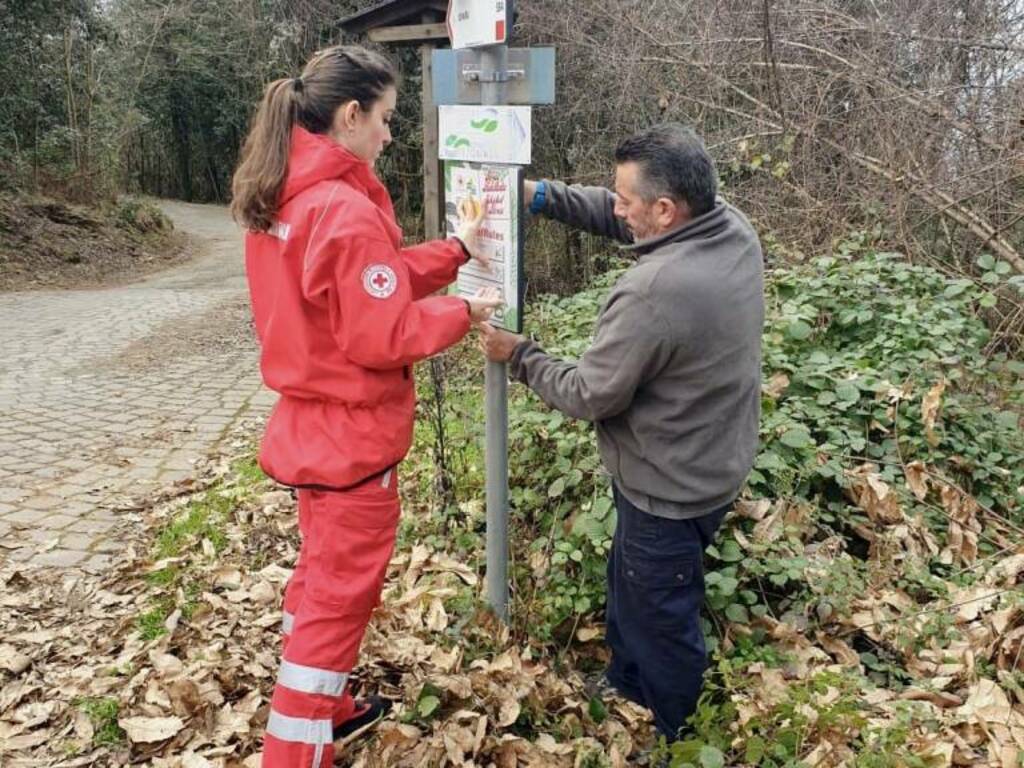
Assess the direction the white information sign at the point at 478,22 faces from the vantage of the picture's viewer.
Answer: facing the viewer

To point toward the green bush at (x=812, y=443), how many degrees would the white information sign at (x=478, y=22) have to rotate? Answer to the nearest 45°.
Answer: approximately 135° to its left

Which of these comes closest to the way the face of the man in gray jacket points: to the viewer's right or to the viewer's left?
to the viewer's left
